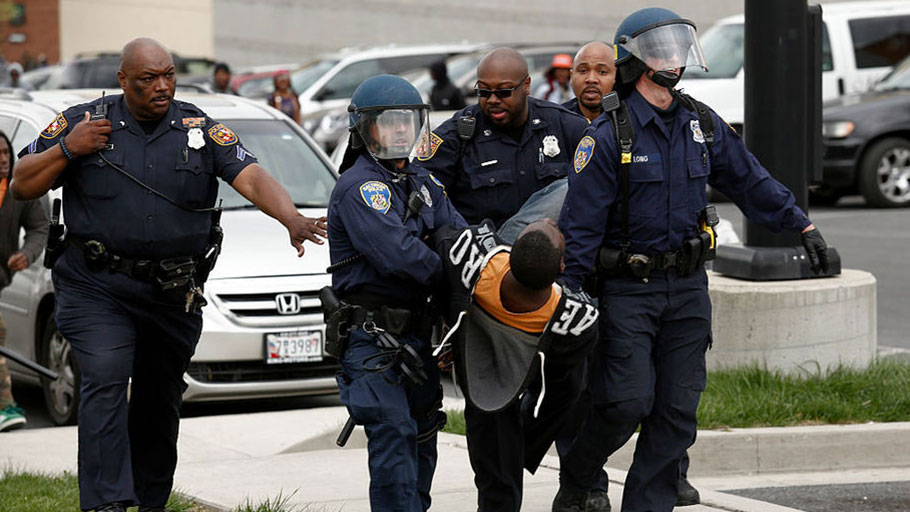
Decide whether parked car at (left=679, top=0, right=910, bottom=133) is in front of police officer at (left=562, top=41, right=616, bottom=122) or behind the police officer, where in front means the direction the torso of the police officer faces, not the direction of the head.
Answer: behind

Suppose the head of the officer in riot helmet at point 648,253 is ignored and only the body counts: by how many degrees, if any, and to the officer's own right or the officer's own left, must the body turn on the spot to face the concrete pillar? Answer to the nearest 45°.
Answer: approximately 135° to the officer's own left

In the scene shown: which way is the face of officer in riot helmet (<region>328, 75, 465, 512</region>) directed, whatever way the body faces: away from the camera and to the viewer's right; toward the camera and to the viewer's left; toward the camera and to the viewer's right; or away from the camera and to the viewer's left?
toward the camera and to the viewer's right

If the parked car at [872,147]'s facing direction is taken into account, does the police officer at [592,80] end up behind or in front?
in front

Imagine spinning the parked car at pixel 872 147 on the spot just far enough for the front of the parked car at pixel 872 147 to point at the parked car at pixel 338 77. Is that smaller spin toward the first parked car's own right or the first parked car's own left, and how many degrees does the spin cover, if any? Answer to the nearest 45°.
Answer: approximately 90° to the first parked car's own right

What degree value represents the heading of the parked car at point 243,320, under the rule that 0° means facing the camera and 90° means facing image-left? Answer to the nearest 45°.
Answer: approximately 315°

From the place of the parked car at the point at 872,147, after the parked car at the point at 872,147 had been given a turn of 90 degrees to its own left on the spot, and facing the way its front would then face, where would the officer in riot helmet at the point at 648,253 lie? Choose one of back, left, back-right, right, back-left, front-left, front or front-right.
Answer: front-right
